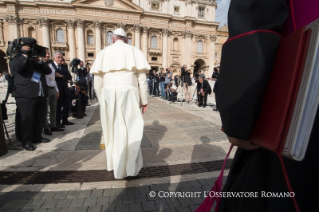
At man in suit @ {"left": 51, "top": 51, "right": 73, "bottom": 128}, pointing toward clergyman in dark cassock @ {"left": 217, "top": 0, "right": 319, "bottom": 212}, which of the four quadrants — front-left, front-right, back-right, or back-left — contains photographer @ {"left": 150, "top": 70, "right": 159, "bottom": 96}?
back-left

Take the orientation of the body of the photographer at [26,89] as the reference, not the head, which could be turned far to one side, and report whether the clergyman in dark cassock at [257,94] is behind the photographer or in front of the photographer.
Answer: in front

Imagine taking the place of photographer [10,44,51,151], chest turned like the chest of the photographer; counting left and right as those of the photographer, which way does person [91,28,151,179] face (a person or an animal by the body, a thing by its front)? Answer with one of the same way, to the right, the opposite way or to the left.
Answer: to the left

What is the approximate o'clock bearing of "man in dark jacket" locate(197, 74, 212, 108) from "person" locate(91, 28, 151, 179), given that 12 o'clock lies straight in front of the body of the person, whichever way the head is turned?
The man in dark jacket is roughly at 1 o'clock from the person.

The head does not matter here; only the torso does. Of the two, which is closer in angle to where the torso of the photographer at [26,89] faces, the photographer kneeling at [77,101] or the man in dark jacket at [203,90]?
the man in dark jacket

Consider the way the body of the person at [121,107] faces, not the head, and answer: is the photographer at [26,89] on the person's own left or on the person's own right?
on the person's own left

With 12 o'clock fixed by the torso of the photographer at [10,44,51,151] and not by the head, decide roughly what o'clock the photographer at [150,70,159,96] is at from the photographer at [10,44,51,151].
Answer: the photographer at [150,70,159,96] is roughly at 9 o'clock from the photographer at [10,44,51,151].

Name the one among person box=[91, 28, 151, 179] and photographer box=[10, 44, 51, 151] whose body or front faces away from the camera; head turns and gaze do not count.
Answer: the person

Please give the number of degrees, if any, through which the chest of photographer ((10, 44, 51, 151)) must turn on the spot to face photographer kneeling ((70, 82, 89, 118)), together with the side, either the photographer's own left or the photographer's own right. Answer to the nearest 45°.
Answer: approximately 90° to the photographer's own left

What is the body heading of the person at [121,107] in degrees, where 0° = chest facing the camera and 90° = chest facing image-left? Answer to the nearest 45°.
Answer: approximately 180°

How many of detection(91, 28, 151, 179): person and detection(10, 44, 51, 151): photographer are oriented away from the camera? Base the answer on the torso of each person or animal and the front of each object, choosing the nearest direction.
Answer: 1

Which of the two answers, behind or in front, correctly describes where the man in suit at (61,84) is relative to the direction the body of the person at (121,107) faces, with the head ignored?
in front
